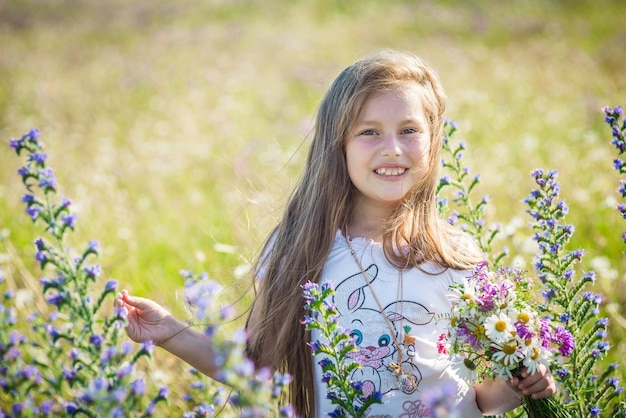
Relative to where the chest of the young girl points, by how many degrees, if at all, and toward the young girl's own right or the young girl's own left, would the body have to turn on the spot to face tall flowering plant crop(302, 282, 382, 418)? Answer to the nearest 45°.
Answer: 0° — they already face it

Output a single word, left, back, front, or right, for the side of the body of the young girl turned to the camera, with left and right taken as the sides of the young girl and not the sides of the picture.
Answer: front

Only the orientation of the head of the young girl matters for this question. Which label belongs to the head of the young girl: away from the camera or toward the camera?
toward the camera

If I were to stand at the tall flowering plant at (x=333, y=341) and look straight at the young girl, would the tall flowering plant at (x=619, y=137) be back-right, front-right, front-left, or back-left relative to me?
front-right

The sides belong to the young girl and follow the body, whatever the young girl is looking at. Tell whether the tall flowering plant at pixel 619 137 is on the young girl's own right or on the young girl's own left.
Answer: on the young girl's own left

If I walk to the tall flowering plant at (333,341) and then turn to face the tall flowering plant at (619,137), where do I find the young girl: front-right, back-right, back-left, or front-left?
front-left
